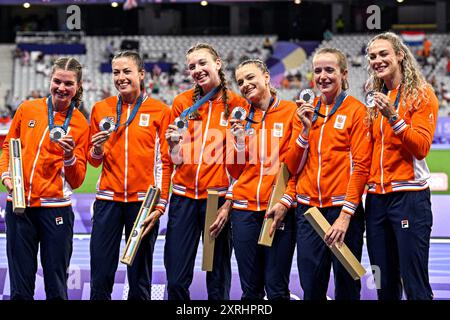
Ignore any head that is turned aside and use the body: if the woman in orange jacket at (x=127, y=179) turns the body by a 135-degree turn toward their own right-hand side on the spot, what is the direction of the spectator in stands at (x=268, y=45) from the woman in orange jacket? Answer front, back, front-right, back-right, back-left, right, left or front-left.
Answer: front-right

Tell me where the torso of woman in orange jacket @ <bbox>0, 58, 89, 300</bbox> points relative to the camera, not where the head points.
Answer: toward the camera

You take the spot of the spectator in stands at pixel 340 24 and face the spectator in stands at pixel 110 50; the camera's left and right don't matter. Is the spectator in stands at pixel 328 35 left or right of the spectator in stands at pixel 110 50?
left

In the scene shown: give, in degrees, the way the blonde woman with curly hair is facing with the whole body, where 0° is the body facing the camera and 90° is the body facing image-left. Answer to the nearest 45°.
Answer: approximately 45°

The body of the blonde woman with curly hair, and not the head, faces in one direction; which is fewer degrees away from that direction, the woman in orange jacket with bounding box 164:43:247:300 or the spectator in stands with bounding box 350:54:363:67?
the woman in orange jacket

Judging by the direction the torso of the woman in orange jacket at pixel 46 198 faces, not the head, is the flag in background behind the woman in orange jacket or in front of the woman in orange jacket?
behind

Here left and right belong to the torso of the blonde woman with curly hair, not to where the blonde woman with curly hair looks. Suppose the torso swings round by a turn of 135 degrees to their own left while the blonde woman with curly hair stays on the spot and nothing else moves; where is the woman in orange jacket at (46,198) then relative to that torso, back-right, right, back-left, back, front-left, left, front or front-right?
back

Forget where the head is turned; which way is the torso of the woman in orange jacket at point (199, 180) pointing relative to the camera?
toward the camera

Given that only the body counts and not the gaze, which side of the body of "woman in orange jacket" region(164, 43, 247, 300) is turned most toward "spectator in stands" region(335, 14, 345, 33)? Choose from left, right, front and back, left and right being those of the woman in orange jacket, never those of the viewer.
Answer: back

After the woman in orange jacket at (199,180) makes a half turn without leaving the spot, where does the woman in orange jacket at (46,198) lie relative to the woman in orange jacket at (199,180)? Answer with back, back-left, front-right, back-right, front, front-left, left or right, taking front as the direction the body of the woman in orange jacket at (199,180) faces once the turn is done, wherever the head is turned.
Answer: left

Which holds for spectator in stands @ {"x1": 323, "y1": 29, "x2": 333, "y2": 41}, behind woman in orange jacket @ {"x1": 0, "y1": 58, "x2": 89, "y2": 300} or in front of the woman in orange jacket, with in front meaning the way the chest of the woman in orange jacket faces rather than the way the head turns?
behind

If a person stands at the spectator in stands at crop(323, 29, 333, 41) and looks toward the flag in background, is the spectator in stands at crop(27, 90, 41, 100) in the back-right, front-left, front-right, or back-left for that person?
back-right

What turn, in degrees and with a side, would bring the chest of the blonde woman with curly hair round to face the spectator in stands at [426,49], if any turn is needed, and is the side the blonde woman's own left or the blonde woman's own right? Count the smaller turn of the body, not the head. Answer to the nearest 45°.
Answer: approximately 135° to the blonde woman's own right
